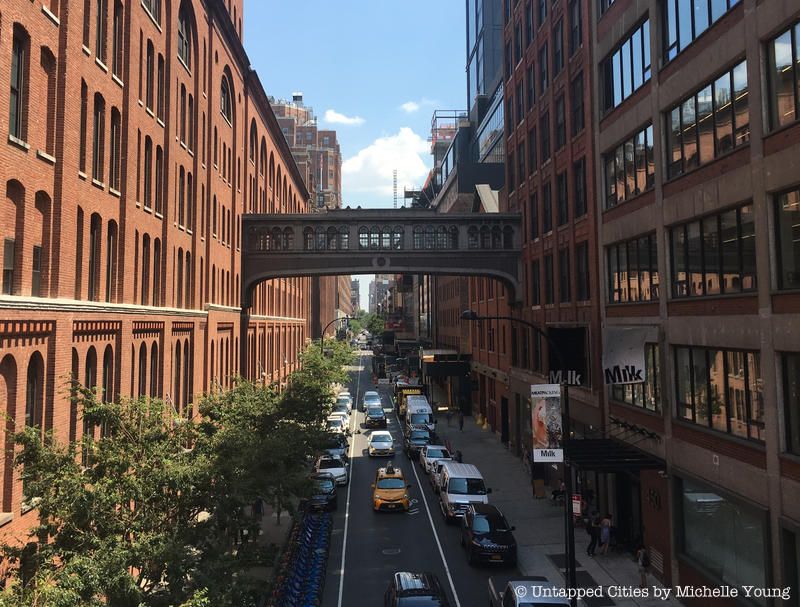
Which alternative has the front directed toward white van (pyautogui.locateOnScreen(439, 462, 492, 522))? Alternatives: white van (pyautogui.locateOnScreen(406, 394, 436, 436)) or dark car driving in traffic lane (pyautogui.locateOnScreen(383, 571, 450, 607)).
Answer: white van (pyautogui.locateOnScreen(406, 394, 436, 436))

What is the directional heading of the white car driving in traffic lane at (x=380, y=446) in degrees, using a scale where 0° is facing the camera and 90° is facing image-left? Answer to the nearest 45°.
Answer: approximately 0°

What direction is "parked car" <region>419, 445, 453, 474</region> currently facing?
toward the camera

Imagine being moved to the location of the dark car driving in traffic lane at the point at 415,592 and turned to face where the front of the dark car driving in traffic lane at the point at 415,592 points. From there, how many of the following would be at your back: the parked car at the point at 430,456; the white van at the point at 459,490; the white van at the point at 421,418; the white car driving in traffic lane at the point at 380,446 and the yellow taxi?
5

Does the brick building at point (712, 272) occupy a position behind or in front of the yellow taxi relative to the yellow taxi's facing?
in front

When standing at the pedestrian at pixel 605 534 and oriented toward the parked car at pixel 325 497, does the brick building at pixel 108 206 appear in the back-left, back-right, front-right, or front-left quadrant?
front-left

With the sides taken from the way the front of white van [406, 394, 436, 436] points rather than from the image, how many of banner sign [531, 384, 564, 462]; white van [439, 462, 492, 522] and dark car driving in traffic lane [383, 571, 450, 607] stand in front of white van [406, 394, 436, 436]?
3

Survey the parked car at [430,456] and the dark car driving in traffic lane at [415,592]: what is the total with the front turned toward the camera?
2

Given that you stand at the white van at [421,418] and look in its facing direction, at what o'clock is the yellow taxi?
The yellow taxi is roughly at 12 o'clock from the white van.
